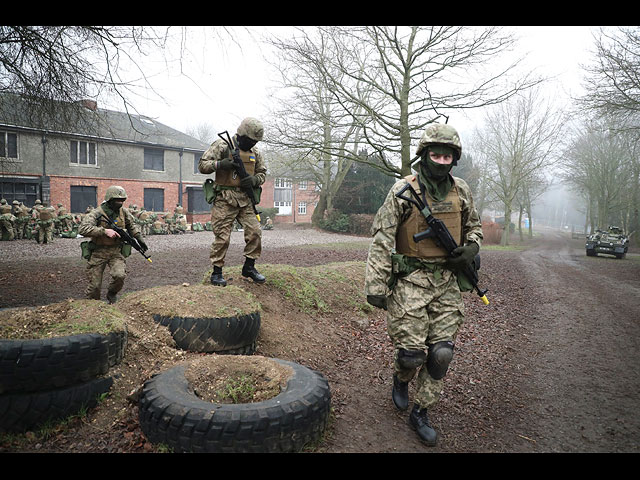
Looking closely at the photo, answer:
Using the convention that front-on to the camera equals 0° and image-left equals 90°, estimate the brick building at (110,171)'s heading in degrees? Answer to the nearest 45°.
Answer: approximately 315°

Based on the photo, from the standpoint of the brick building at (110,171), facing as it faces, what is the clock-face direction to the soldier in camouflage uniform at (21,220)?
The soldier in camouflage uniform is roughly at 2 o'clock from the brick building.

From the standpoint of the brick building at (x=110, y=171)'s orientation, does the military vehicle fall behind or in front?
in front

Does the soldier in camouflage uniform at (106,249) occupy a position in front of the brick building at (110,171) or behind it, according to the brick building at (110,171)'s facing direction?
in front

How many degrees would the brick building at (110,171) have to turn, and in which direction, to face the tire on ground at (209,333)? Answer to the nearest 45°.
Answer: approximately 45° to its right

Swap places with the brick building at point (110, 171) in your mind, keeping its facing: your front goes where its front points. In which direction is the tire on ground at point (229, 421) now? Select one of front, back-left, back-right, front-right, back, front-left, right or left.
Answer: front-right

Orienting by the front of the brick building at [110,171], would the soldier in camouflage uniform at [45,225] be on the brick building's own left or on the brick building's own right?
on the brick building's own right
